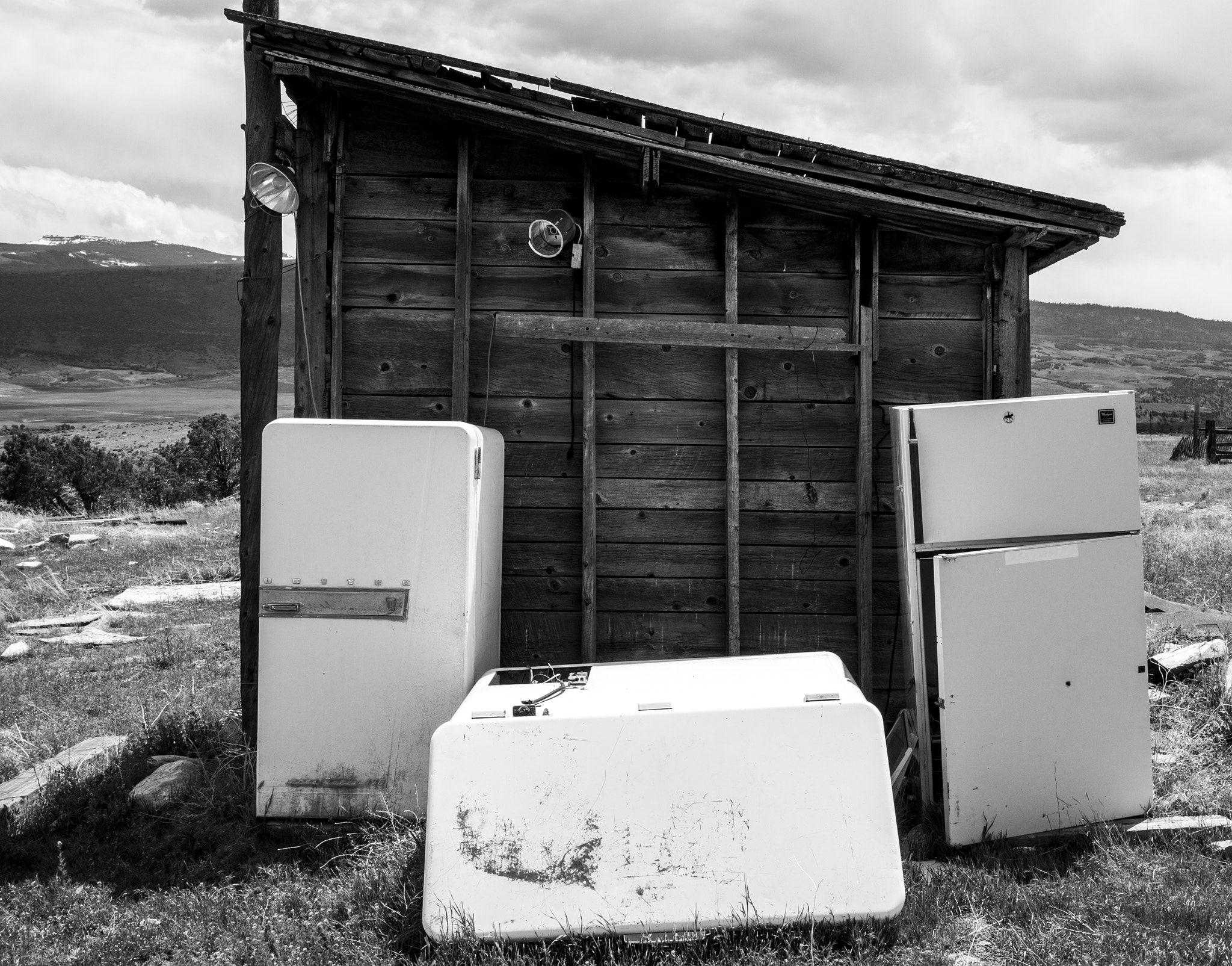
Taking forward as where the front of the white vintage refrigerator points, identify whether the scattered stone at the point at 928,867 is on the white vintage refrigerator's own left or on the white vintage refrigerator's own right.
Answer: on the white vintage refrigerator's own left

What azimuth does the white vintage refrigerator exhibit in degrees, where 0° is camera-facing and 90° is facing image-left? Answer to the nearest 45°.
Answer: approximately 0°

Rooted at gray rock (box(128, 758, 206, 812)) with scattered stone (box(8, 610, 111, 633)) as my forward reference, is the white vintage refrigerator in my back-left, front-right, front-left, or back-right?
back-right

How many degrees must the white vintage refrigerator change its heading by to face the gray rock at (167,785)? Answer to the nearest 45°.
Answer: approximately 135° to its right

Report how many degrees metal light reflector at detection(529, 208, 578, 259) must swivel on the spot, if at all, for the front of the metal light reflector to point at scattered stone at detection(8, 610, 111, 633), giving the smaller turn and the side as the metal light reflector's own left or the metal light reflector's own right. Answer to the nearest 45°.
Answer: approximately 90° to the metal light reflector's own right

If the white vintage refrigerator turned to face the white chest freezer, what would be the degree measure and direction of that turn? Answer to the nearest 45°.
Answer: approximately 45° to its left

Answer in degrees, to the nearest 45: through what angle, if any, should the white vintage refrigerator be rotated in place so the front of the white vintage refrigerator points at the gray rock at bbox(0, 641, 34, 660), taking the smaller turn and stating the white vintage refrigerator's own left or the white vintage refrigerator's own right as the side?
approximately 135° to the white vintage refrigerator's own right

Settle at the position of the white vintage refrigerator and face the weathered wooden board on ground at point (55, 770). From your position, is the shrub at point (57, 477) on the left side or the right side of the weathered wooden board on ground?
right
